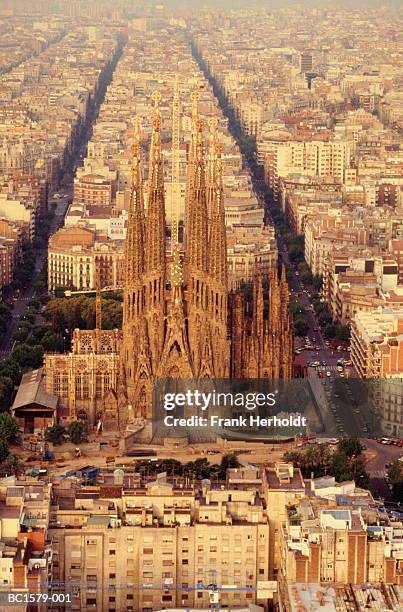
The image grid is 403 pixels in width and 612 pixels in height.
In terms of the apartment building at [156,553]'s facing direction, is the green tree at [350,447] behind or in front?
behind

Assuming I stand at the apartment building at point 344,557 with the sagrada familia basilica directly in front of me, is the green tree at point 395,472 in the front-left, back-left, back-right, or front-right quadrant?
front-right

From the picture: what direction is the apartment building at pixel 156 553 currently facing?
toward the camera

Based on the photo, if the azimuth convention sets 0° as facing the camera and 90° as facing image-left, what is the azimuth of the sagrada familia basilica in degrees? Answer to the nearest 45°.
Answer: approximately 0°

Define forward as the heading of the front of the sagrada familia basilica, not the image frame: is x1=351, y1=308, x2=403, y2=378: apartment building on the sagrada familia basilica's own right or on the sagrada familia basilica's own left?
on the sagrada familia basilica's own left

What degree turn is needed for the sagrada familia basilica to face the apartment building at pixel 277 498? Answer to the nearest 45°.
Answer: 0° — it already faces it

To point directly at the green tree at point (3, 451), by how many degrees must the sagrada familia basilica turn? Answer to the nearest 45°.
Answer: approximately 45° to its right

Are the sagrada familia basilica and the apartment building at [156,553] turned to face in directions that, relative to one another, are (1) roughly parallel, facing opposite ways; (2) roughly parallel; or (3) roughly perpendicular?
roughly parallel

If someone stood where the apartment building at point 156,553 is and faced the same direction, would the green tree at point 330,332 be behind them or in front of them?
behind

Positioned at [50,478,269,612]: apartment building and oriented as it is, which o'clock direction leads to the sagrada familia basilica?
The sagrada familia basilica is roughly at 6 o'clock from the apartment building.
